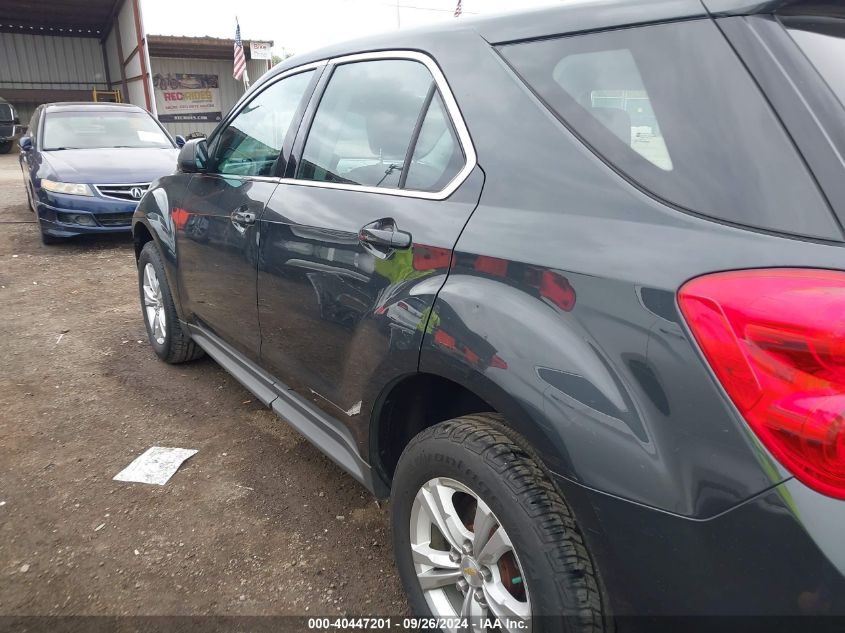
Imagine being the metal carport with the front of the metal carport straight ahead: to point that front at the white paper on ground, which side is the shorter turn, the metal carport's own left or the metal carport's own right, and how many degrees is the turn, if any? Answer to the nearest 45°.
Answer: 0° — it already faces it

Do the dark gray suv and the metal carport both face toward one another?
yes

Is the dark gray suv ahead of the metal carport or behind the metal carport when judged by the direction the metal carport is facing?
ahead

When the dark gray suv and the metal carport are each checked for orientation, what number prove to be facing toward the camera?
1

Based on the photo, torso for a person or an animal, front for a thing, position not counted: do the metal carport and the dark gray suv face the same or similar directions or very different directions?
very different directions

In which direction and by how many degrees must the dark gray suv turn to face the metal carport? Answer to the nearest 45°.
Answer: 0° — it already faces it

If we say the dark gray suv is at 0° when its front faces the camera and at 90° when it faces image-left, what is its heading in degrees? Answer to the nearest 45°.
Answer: approximately 135°

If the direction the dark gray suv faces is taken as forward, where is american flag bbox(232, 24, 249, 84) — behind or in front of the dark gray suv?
in front

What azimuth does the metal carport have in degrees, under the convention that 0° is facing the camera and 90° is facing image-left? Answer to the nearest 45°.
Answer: approximately 0°

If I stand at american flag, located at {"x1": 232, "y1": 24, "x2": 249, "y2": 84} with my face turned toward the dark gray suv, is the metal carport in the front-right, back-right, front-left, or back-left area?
back-right
